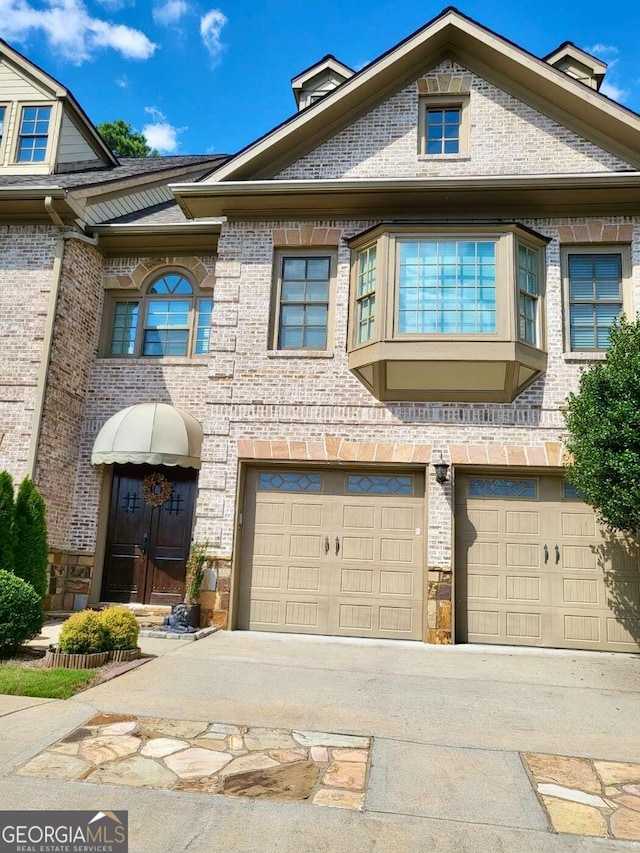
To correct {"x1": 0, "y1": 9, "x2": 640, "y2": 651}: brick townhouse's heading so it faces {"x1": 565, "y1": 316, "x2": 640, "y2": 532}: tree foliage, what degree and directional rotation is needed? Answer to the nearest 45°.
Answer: approximately 45° to its left

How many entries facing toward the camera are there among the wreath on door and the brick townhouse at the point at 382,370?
2

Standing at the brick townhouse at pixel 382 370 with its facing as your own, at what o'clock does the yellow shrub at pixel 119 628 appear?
The yellow shrub is roughly at 2 o'clock from the brick townhouse.

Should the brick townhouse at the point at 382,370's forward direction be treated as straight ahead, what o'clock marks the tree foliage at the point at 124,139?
The tree foliage is roughly at 5 o'clock from the brick townhouse.

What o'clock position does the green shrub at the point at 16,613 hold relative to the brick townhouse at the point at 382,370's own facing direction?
The green shrub is roughly at 2 o'clock from the brick townhouse.

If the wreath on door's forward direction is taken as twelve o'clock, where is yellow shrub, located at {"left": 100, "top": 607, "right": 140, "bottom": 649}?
The yellow shrub is roughly at 12 o'clock from the wreath on door.

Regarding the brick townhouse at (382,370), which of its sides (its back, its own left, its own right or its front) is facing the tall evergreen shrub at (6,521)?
right

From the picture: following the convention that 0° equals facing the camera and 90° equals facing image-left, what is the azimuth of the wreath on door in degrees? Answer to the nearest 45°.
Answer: approximately 0°

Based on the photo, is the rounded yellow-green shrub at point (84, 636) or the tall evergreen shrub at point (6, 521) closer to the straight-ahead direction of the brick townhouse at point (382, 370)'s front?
the rounded yellow-green shrub

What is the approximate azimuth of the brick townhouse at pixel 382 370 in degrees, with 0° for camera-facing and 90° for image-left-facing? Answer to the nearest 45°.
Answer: approximately 0°

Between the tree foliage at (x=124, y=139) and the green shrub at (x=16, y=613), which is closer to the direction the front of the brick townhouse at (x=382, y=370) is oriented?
the green shrub

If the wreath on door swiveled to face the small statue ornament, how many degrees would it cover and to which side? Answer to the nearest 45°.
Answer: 0° — it already faces it

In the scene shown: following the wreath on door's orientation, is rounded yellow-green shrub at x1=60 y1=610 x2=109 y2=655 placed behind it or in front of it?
in front
